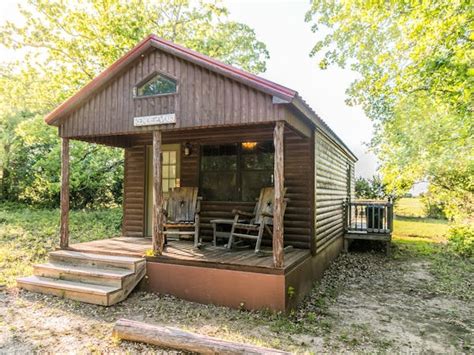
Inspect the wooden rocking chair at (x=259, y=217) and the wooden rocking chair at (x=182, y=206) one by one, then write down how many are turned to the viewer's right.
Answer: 0

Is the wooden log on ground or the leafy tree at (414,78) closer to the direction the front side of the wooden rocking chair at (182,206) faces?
the wooden log on ground

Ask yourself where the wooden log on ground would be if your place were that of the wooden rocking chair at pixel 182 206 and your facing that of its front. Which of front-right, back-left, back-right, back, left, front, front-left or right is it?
front

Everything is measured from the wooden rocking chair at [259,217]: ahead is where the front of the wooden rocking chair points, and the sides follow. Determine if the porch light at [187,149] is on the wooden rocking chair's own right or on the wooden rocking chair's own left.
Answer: on the wooden rocking chair's own right

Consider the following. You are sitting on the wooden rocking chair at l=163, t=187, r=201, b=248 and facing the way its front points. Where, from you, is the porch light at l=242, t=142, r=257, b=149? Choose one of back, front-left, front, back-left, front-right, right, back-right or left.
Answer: left

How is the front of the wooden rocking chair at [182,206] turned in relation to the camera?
facing the viewer

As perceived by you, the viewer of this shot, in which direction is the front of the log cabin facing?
facing the viewer and to the left of the viewer

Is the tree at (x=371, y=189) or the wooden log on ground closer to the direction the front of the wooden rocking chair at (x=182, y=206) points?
the wooden log on ground

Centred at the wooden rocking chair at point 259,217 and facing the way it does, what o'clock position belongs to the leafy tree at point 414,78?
The leafy tree is roughly at 6 o'clock from the wooden rocking chair.

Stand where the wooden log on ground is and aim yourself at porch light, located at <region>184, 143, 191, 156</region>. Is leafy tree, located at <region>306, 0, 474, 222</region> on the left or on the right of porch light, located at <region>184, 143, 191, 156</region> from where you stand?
right

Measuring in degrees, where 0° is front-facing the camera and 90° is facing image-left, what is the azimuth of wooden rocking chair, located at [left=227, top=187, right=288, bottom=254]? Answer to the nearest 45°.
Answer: approximately 45°

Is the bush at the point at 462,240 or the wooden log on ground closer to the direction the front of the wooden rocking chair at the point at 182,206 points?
the wooden log on ground
